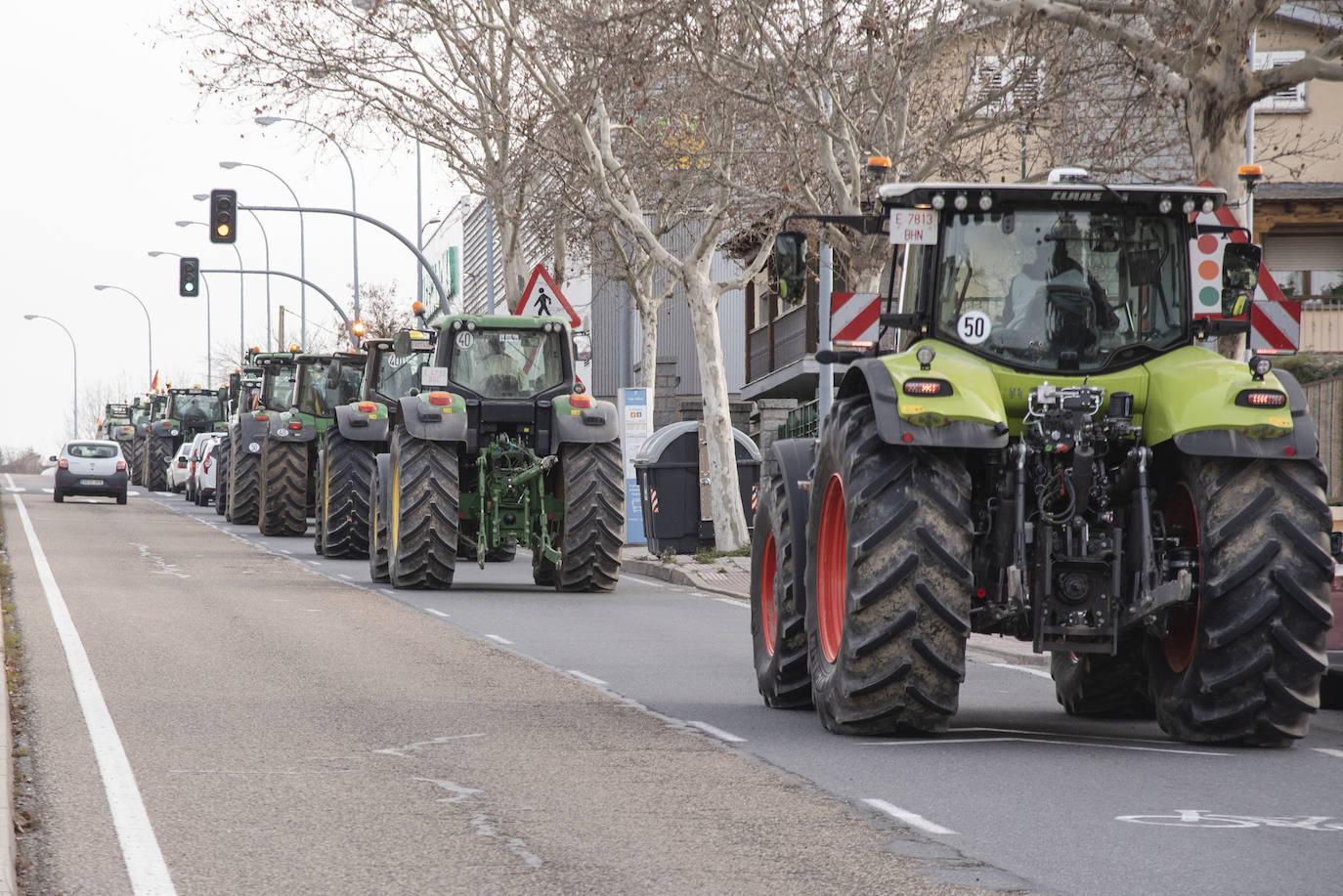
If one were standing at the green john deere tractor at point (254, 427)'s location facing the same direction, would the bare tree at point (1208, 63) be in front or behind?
behind

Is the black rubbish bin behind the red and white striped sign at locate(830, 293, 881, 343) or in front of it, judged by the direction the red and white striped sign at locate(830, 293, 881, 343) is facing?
behind

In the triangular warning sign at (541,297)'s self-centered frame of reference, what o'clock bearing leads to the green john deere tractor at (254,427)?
The green john deere tractor is roughly at 5 o'clock from the triangular warning sign.

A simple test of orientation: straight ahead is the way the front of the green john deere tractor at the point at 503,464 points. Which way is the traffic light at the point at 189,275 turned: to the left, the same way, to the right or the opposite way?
the opposite way

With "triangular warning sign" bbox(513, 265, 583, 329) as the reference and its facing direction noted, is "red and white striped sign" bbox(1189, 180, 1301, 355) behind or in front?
in front

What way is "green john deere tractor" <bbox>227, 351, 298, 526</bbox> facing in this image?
away from the camera

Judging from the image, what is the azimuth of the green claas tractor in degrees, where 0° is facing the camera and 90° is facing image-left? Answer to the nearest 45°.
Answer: approximately 180°

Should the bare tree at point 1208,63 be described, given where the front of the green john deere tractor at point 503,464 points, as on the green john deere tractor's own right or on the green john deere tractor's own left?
on the green john deere tractor's own right

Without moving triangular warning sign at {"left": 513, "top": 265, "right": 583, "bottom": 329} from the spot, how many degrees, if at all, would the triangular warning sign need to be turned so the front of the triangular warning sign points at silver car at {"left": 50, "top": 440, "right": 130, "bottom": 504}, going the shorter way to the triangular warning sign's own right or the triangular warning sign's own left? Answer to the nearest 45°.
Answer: approximately 135° to the triangular warning sign's own right

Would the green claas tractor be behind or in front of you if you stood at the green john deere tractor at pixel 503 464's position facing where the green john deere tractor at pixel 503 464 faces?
behind
